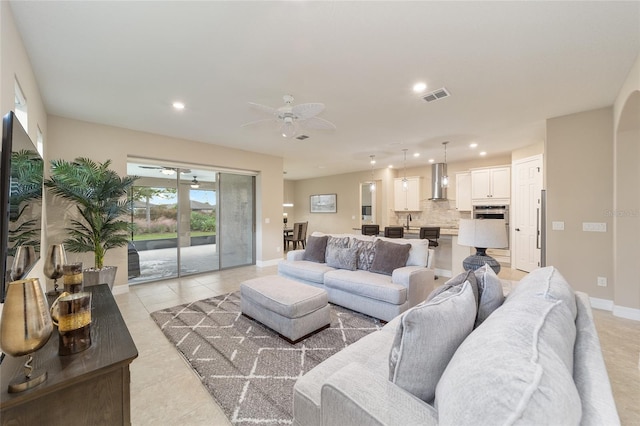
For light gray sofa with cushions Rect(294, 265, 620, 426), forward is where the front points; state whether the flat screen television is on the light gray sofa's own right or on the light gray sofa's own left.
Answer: on the light gray sofa's own left

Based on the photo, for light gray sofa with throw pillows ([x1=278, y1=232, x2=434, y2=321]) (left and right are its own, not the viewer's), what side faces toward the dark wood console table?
front

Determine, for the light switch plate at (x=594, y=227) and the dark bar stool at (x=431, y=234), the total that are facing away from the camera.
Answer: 1

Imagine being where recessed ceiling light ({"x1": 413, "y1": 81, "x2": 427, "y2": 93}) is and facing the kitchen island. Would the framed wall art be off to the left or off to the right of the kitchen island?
left

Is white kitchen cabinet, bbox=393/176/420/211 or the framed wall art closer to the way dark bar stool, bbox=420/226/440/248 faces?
the white kitchen cabinet

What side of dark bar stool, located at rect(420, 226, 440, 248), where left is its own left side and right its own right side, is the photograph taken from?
back

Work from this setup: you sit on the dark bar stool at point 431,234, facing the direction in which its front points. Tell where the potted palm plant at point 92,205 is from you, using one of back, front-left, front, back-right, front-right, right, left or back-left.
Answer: back-left

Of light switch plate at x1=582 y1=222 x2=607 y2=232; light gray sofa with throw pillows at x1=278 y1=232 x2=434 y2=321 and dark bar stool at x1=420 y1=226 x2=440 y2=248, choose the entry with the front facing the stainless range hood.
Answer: the dark bar stool

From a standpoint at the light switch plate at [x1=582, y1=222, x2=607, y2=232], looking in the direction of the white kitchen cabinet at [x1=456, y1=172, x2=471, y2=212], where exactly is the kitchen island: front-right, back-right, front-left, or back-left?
front-left

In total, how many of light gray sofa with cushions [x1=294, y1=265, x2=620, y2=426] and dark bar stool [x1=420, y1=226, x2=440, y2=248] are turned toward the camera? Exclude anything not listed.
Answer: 0

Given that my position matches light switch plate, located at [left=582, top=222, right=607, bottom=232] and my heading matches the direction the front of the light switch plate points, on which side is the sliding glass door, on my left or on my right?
on my right

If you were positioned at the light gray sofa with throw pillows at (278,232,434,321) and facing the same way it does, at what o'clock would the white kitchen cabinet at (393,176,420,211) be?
The white kitchen cabinet is roughly at 5 o'clock from the light gray sofa with throw pillows.

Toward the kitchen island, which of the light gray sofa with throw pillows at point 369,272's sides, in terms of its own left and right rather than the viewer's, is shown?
back

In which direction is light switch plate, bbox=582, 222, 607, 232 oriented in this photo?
toward the camera

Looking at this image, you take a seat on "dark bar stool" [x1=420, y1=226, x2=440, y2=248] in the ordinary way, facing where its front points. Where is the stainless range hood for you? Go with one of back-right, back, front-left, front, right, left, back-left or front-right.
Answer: front

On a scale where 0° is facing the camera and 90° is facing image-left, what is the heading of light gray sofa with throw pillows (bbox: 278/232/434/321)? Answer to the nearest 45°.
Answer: approximately 45°
